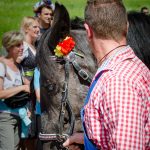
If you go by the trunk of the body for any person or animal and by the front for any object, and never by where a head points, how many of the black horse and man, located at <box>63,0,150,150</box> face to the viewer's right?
0

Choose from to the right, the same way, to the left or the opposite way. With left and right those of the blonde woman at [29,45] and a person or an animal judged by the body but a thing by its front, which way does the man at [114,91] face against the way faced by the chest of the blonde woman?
the opposite way

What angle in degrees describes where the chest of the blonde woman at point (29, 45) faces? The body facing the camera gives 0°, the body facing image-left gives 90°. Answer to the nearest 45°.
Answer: approximately 315°

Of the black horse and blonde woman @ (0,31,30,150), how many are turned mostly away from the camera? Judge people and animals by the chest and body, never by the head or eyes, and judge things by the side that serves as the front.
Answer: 0

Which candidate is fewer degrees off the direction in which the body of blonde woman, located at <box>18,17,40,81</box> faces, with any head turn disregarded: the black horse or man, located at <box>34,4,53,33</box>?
the black horse

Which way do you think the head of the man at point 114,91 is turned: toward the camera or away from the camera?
away from the camera

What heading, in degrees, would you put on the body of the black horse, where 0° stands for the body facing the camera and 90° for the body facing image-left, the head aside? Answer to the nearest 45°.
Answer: approximately 45°

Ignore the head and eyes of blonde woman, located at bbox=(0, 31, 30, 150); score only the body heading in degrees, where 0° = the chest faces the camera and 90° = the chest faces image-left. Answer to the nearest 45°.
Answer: approximately 315°

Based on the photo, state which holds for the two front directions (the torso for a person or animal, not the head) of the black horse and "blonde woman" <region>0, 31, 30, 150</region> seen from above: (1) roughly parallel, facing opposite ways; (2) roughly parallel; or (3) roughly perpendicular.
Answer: roughly perpendicular

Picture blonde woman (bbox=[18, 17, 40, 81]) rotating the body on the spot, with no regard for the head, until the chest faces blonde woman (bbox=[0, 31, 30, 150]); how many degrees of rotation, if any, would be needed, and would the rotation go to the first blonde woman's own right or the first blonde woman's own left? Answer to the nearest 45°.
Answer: approximately 45° to the first blonde woman's own right

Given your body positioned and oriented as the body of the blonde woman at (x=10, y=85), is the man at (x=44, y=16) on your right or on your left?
on your left

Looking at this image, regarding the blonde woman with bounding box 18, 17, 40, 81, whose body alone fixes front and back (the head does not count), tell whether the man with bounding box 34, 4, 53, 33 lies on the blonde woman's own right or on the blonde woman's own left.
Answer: on the blonde woman's own left

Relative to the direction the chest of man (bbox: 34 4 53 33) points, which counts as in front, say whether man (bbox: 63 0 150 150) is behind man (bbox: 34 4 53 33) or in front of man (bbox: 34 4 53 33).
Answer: in front
